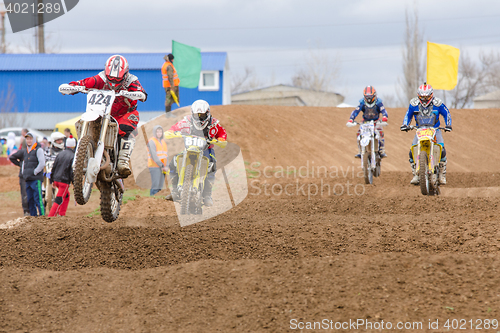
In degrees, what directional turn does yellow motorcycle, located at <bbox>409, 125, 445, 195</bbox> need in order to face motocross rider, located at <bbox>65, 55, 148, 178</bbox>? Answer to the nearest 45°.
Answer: approximately 45° to its right

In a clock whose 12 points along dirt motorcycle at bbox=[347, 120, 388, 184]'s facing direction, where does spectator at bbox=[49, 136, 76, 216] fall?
The spectator is roughly at 2 o'clock from the dirt motorcycle.

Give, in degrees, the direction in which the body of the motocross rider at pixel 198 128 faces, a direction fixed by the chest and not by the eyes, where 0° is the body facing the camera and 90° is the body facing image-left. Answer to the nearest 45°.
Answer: approximately 0°

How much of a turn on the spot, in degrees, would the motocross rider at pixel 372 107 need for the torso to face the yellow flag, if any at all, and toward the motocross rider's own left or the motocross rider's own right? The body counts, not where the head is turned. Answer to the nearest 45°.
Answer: approximately 180°

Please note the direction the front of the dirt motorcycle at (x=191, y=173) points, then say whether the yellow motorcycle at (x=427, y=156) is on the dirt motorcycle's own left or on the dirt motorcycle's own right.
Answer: on the dirt motorcycle's own left

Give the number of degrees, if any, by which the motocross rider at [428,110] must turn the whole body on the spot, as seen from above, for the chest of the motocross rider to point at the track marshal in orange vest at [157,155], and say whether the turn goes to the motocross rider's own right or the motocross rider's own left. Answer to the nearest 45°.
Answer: approximately 90° to the motocross rider's own right

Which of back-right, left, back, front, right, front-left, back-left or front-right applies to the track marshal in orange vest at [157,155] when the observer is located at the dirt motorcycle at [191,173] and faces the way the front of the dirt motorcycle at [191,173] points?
back
